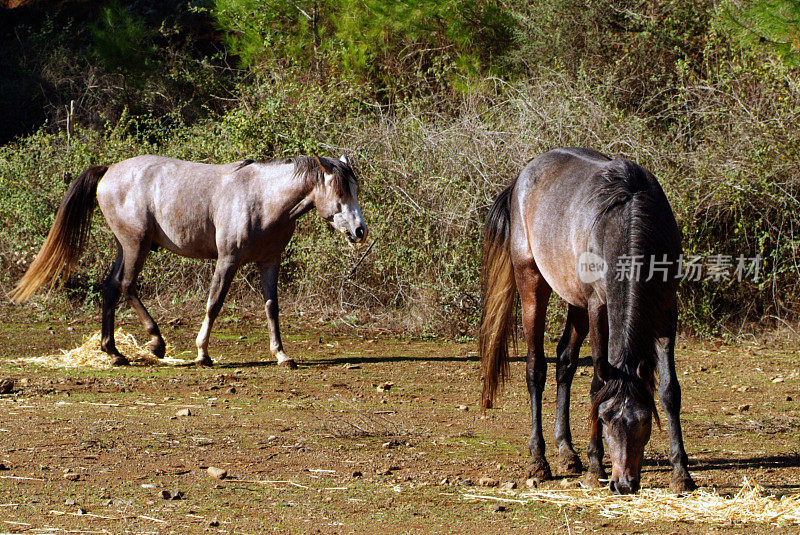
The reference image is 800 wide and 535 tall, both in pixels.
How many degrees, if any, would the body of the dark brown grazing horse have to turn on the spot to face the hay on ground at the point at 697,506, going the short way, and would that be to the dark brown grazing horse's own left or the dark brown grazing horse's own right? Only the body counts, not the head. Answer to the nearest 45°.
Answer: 0° — it already faces it

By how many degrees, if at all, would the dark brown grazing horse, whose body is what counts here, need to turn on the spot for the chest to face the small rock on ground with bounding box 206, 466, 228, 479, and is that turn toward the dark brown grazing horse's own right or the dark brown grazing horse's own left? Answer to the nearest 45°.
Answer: approximately 135° to the dark brown grazing horse's own right

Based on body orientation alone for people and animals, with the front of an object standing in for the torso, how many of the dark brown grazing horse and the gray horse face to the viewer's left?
0

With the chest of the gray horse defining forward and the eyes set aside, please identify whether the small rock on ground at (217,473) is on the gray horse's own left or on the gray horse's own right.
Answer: on the gray horse's own right

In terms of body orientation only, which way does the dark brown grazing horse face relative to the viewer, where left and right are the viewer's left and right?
facing the viewer and to the right of the viewer

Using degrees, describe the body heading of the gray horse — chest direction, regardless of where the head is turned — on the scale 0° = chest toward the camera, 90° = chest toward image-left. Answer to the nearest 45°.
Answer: approximately 270°

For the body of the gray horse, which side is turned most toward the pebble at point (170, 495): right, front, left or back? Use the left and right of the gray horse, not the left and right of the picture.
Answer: right

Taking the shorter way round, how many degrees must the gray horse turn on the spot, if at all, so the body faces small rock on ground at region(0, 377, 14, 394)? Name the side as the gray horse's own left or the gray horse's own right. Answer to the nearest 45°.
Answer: approximately 135° to the gray horse's own right

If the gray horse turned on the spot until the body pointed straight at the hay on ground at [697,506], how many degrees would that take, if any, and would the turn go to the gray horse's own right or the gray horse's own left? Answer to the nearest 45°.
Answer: approximately 90° to the gray horse's own right

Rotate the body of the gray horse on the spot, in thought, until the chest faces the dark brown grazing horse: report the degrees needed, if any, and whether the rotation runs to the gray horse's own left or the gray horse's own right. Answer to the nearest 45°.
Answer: approximately 90° to the gray horse's own right
